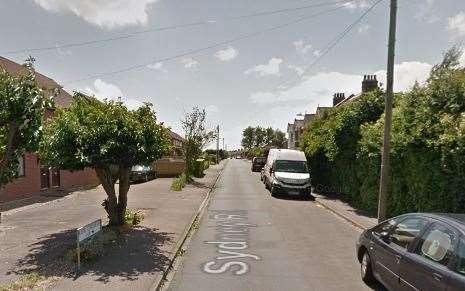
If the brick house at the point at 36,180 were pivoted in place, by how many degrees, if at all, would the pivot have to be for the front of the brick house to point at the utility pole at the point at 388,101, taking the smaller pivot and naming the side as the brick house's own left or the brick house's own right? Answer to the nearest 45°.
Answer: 0° — it already faces it

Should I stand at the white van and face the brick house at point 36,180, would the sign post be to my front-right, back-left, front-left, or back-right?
front-left

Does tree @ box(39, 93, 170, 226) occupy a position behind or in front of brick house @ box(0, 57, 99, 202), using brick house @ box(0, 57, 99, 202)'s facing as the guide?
in front

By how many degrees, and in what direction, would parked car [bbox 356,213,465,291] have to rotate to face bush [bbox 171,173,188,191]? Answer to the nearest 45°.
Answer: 0° — it already faces it

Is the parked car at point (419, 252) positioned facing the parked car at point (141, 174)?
yes

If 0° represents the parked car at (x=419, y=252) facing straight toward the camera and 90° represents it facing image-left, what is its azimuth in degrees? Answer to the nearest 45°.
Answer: approximately 135°

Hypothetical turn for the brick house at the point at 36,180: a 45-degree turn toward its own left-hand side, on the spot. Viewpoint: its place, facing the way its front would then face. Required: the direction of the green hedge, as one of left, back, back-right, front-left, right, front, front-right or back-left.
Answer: front-right

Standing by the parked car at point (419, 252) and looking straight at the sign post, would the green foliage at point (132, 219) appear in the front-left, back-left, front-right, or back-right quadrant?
front-right

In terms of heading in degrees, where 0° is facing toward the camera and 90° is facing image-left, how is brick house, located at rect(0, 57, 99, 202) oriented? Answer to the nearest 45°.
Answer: approximately 315°

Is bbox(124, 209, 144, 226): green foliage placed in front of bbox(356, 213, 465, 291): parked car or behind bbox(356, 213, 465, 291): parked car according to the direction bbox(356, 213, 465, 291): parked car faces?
in front

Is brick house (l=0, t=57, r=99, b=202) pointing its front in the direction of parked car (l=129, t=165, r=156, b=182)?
no
